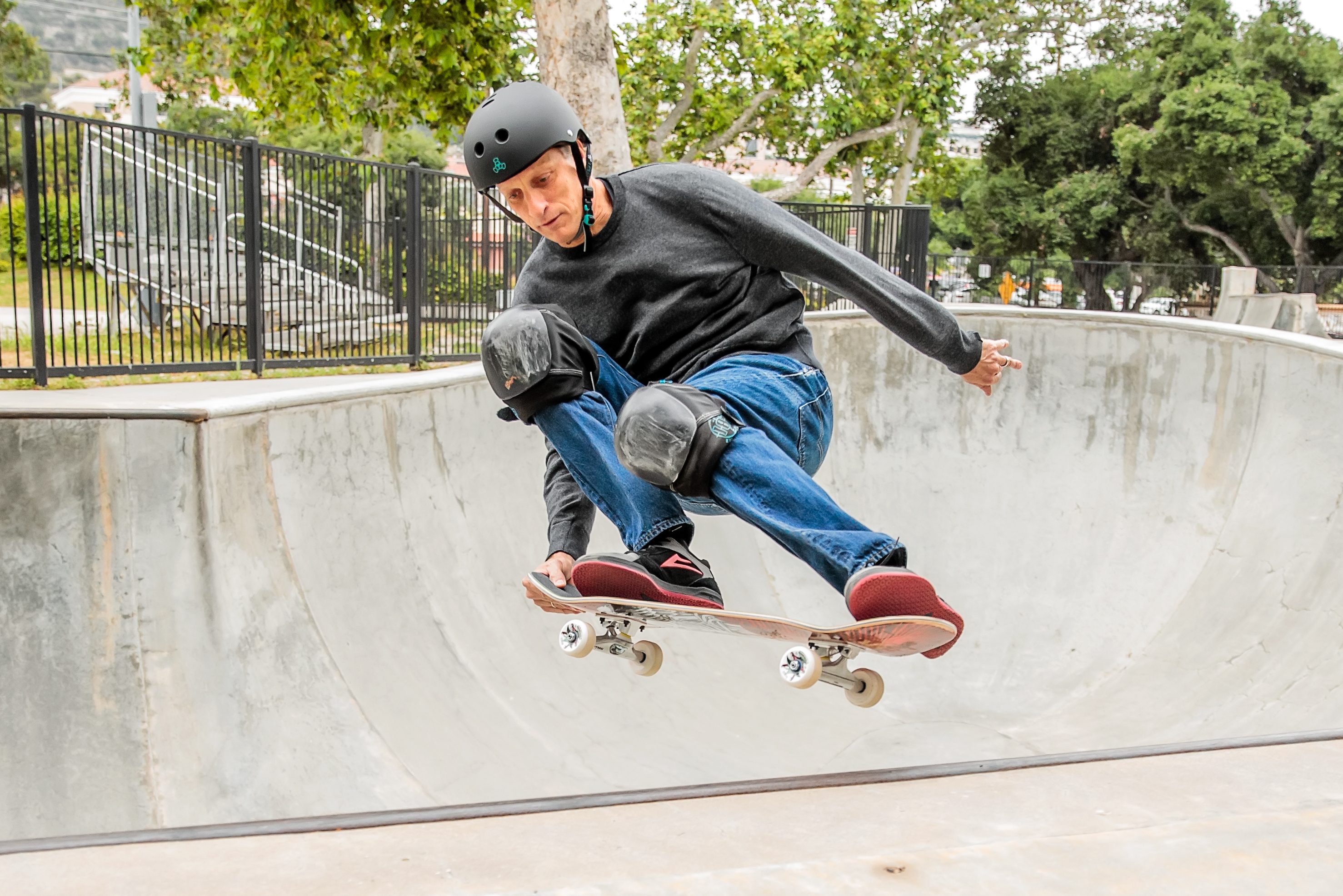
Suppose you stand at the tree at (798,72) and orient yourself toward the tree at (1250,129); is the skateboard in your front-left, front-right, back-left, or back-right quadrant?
back-right

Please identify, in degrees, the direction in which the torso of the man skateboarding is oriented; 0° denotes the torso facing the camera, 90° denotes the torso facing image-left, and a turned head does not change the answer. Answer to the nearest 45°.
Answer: approximately 45°

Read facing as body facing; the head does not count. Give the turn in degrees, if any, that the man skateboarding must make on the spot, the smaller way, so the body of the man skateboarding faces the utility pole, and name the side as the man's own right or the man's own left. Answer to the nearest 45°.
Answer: approximately 90° to the man's own right

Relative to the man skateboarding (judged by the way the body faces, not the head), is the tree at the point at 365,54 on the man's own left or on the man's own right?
on the man's own right

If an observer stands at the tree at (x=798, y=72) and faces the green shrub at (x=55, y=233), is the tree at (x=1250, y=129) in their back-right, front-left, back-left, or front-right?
back-left

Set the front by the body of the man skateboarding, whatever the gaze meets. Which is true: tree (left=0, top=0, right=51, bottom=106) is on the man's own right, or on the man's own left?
on the man's own right

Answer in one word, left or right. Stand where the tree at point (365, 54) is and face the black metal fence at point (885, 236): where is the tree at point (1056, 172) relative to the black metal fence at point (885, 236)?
left

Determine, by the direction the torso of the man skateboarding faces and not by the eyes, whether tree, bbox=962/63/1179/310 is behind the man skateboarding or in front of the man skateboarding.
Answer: behind
